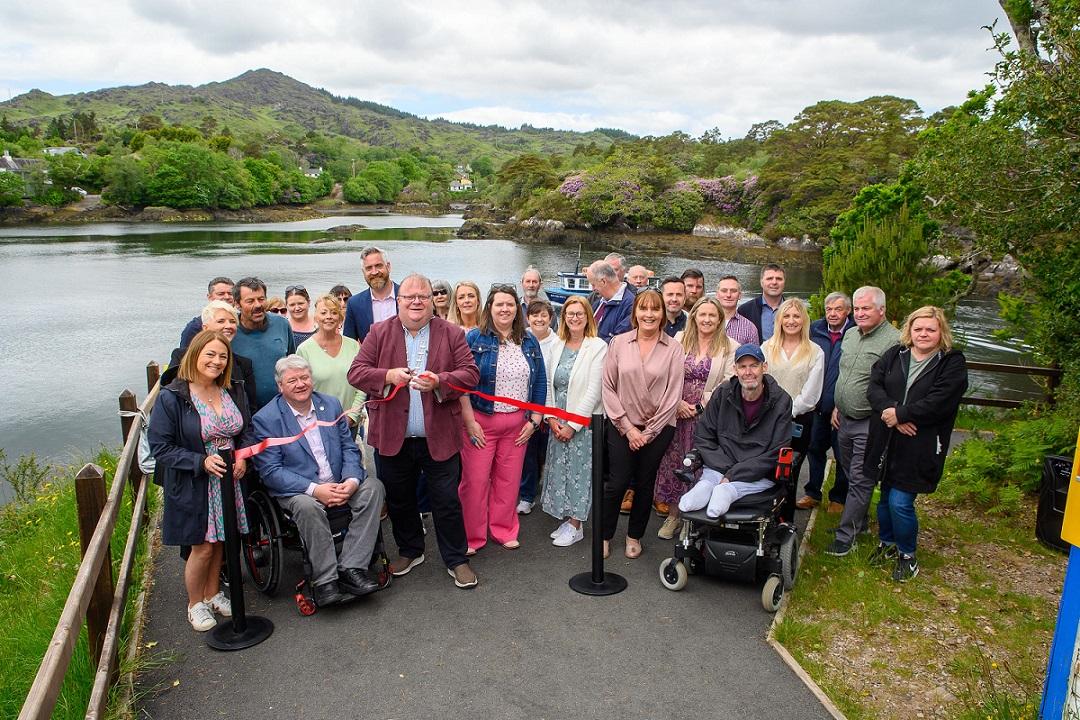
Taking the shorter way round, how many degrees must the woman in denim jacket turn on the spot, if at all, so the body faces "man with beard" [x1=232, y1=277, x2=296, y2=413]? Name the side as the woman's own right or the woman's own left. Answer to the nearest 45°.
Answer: approximately 90° to the woman's own right

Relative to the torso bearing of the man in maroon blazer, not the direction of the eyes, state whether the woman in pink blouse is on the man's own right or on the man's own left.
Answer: on the man's own left

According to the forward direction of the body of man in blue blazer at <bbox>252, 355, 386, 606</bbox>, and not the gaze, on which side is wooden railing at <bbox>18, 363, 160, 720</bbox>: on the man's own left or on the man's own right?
on the man's own right

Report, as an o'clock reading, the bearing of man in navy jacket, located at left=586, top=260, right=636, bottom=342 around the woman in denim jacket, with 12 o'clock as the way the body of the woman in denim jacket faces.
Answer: The man in navy jacket is roughly at 7 o'clock from the woman in denim jacket.

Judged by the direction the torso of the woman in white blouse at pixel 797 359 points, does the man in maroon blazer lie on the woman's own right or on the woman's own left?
on the woman's own right

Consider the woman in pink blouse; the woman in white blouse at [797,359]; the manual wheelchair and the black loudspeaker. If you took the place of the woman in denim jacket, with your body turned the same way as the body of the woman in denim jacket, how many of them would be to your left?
3

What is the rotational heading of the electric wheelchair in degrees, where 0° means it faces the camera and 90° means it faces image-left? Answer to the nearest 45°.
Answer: approximately 45°

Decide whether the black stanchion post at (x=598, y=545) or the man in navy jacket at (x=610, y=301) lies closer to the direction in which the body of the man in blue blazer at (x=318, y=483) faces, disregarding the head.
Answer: the black stanchion post
